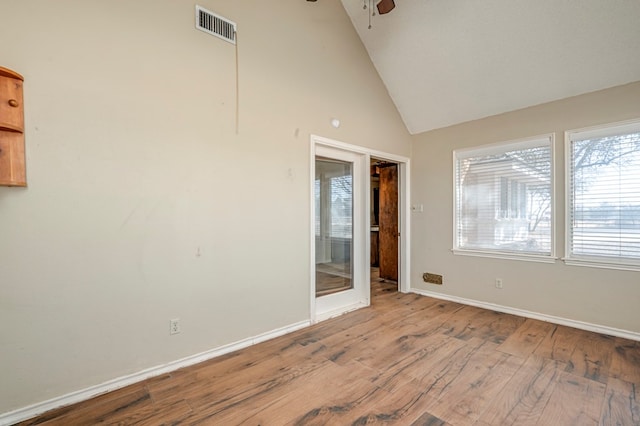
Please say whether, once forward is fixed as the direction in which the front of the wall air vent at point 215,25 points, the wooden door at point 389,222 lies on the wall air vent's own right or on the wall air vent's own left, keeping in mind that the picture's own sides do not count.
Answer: on the wall air vent's own left

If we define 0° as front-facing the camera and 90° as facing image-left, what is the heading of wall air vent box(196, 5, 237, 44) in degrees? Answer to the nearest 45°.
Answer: approximately 315°

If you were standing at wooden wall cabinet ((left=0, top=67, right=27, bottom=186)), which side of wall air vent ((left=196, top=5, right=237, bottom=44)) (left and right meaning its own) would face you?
right

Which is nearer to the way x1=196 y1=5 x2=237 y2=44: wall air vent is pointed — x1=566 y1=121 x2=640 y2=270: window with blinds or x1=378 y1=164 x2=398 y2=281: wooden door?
the window with blinds

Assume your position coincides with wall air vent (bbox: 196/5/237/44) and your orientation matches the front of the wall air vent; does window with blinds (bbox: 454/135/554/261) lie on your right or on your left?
on your left
